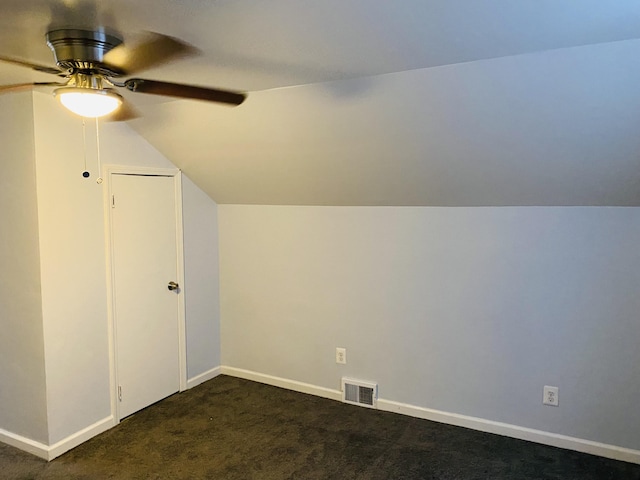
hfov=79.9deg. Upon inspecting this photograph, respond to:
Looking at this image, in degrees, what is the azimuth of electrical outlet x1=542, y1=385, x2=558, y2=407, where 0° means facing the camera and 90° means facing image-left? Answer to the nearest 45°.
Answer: approximately 0°

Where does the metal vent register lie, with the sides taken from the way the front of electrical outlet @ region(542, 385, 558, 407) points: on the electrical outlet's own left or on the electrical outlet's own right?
on the electrical outlet's own right

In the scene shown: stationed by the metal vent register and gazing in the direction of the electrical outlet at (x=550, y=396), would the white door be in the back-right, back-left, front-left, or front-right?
back-right

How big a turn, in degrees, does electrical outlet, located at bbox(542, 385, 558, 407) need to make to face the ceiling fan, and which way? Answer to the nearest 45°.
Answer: approximately 45° to its right

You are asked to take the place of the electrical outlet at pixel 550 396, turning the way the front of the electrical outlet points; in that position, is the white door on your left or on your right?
on your right

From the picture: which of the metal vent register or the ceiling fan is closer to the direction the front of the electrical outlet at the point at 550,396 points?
the ceiling fan
